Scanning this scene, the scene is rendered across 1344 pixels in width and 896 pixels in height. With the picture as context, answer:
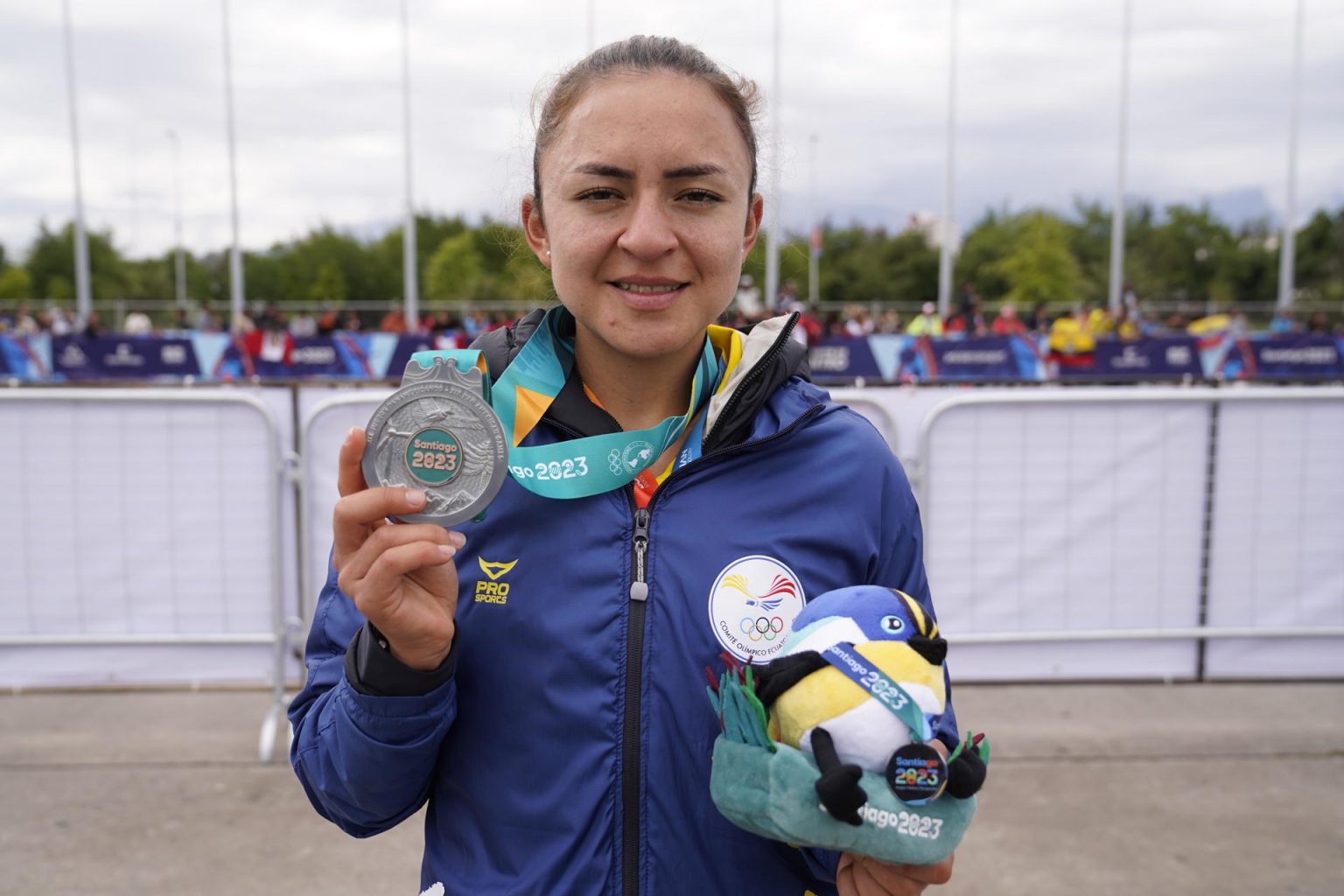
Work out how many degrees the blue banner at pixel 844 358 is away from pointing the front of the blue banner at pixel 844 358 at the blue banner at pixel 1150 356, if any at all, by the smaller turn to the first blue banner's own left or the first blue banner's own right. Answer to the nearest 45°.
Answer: approximately 90° to the first blue banner's own left

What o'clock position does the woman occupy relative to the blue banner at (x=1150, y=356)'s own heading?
The woman is roughly at 12 o'clock from the blue banner.
